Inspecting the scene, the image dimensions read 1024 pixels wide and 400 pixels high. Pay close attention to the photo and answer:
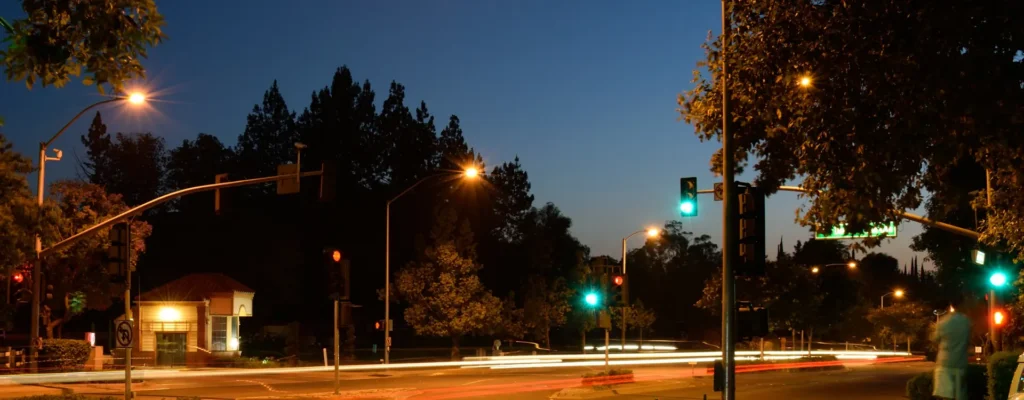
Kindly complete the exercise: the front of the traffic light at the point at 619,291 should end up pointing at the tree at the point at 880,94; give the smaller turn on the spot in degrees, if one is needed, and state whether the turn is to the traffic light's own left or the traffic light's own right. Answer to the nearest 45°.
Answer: approximately 45° to the traffic light's own left

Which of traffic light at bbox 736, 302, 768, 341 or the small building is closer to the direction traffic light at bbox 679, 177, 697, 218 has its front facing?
the traffic light

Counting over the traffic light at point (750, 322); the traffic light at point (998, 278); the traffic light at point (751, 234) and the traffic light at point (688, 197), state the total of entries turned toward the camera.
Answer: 2

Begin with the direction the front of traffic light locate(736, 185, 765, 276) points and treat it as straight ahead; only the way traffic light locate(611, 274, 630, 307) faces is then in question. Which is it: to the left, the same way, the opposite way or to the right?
the opposite way

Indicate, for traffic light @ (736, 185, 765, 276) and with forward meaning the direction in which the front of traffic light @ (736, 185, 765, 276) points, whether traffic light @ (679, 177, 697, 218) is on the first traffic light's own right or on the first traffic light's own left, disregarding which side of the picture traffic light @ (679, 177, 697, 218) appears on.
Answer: on the first traffic light's own left
